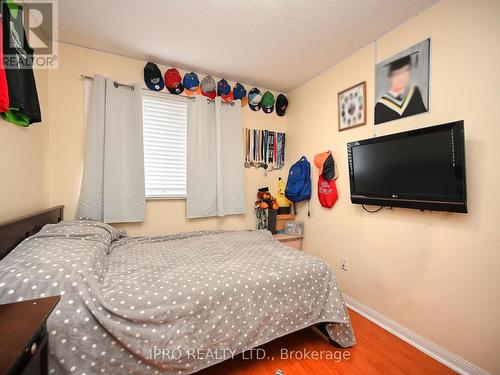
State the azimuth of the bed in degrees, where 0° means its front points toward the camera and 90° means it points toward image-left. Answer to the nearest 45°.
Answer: approximately 270°

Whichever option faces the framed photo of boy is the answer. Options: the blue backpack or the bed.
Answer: the bed

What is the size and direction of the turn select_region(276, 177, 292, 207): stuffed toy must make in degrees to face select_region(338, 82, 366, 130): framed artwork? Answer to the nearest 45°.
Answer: approximately 90° to its left

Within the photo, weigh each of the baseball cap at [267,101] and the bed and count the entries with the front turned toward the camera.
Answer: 1

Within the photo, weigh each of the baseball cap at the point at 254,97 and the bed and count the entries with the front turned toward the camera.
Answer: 1

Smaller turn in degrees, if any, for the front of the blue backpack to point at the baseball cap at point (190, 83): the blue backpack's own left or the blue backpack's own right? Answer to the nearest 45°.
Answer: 0° — it already faces it

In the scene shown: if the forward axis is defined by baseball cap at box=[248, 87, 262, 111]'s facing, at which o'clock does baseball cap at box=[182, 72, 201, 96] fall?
baseball cap at box=[182, 72, 201, 96] is roughly at 2 o'clock from baseball cap at box=[248, 87, 262, 111].

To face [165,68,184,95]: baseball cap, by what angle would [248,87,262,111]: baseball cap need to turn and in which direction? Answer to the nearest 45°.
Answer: approximately 45° to its right

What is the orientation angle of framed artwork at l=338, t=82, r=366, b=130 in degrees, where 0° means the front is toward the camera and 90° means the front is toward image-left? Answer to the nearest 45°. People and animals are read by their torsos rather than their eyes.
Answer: approximately 45°

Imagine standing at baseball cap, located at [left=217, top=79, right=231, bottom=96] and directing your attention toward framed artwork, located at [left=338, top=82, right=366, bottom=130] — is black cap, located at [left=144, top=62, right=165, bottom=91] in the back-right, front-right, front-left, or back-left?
back-right
